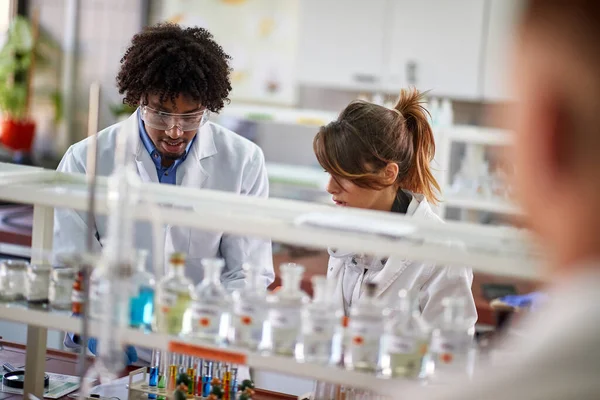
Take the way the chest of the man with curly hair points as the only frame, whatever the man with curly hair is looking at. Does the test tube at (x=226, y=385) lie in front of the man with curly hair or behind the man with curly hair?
in front

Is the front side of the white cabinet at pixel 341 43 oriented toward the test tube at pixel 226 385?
yes

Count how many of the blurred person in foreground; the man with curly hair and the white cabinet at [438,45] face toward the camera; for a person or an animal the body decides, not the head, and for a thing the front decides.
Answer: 2

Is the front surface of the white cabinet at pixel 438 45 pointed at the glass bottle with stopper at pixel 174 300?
yes

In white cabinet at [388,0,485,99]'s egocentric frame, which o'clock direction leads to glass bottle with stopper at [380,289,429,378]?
The glass bottle with stopper is roughly at 12 o'clock from the white cabinet.

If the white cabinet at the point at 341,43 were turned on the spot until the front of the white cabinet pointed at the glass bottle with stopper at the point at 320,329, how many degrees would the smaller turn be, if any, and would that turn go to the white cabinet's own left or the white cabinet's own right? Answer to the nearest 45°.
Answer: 0° — it already faces it

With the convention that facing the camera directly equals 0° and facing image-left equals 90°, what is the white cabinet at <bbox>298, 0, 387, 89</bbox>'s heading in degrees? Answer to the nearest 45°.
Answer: approximately 0°

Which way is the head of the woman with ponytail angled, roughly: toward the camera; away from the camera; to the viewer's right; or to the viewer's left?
to the viewer's left

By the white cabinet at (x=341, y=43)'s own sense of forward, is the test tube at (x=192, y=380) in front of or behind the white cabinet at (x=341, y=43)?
in front
